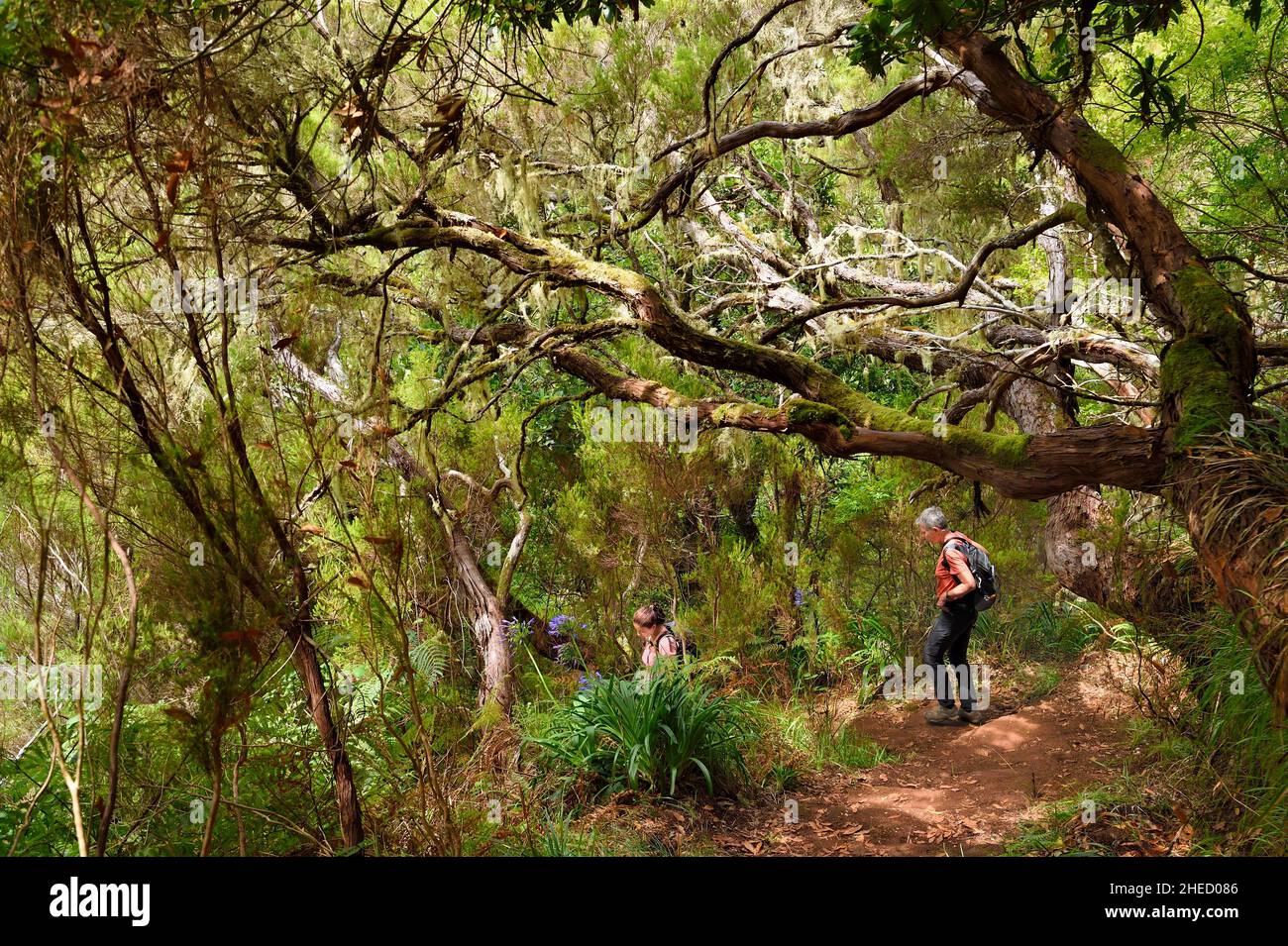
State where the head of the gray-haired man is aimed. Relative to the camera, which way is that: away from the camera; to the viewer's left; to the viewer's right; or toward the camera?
to the viewer's left

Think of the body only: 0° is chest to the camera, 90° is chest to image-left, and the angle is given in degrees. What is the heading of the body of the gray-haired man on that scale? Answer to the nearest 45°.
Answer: approximately 90°
